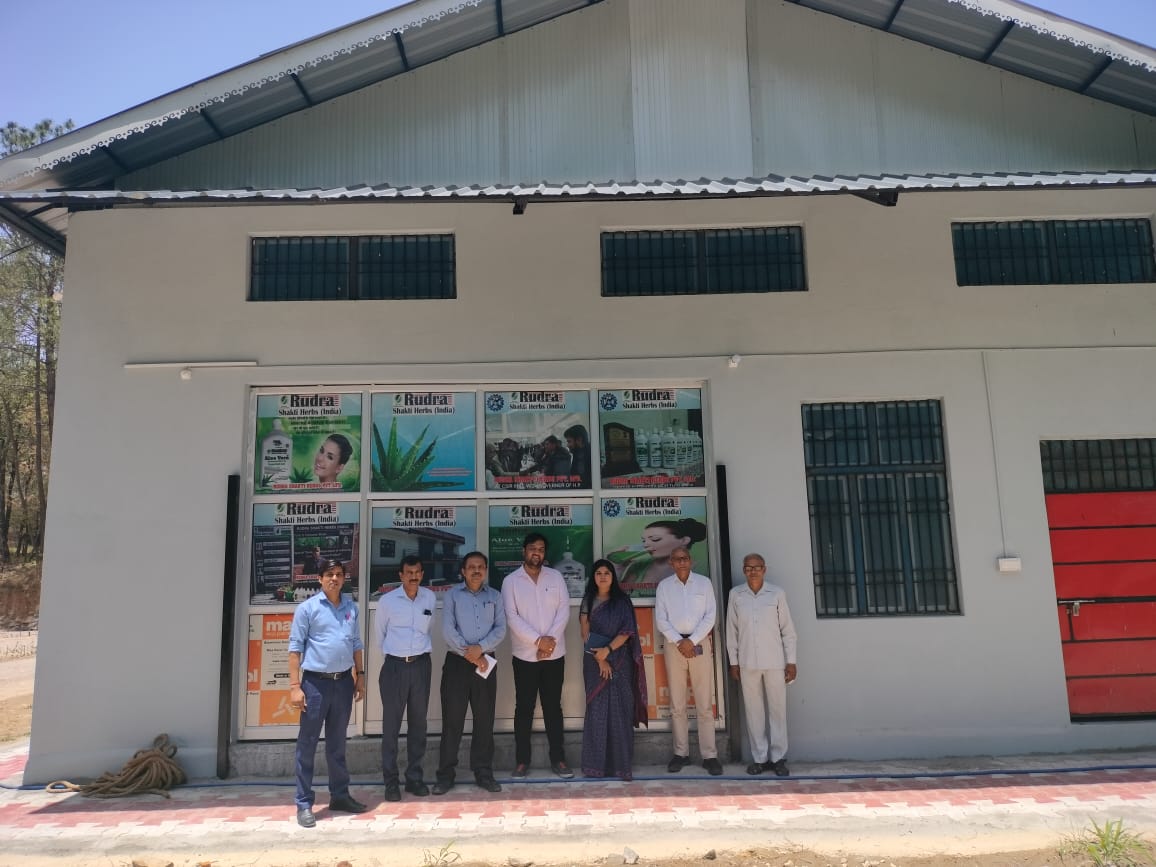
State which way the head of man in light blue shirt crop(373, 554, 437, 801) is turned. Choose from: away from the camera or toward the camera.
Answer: toward the camera

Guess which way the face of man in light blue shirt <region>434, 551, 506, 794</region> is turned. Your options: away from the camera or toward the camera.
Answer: toward the camera

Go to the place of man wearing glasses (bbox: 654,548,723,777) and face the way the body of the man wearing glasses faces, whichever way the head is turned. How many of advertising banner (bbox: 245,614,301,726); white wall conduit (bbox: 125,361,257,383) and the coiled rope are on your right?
3

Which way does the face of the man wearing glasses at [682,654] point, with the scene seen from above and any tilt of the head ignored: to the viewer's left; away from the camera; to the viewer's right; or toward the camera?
toward the camera

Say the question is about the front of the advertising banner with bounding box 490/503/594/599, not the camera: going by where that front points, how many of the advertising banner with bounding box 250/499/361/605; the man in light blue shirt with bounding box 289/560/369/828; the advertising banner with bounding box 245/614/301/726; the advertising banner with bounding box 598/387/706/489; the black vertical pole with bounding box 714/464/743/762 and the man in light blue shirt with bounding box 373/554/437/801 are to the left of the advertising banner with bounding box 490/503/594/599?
2

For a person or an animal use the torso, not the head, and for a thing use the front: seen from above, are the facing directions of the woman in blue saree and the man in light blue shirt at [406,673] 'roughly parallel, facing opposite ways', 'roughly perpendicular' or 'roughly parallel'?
roughly parallel

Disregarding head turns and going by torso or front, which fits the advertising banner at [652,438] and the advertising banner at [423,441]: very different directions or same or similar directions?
same or similar directions

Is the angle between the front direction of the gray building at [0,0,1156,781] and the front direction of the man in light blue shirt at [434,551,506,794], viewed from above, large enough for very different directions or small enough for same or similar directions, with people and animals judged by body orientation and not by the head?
same or similar directions

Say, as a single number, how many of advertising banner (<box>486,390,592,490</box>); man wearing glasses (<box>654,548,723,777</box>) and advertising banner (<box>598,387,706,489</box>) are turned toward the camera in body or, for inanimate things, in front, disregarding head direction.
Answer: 3

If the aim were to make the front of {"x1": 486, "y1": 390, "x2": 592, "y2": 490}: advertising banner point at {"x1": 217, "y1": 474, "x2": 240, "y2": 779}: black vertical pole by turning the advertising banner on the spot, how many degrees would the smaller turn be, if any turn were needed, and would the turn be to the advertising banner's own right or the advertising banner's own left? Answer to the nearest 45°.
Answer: approximately 90° to the advertising banner's own right

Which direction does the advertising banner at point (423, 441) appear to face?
toward the camera

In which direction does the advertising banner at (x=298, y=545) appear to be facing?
toward the camera

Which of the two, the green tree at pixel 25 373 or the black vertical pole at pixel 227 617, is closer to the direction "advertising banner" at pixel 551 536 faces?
the black vertical pole

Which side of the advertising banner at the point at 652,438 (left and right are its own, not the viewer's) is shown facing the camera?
front

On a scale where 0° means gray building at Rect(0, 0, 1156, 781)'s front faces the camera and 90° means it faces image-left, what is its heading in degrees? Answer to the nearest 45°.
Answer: approximately 0°
